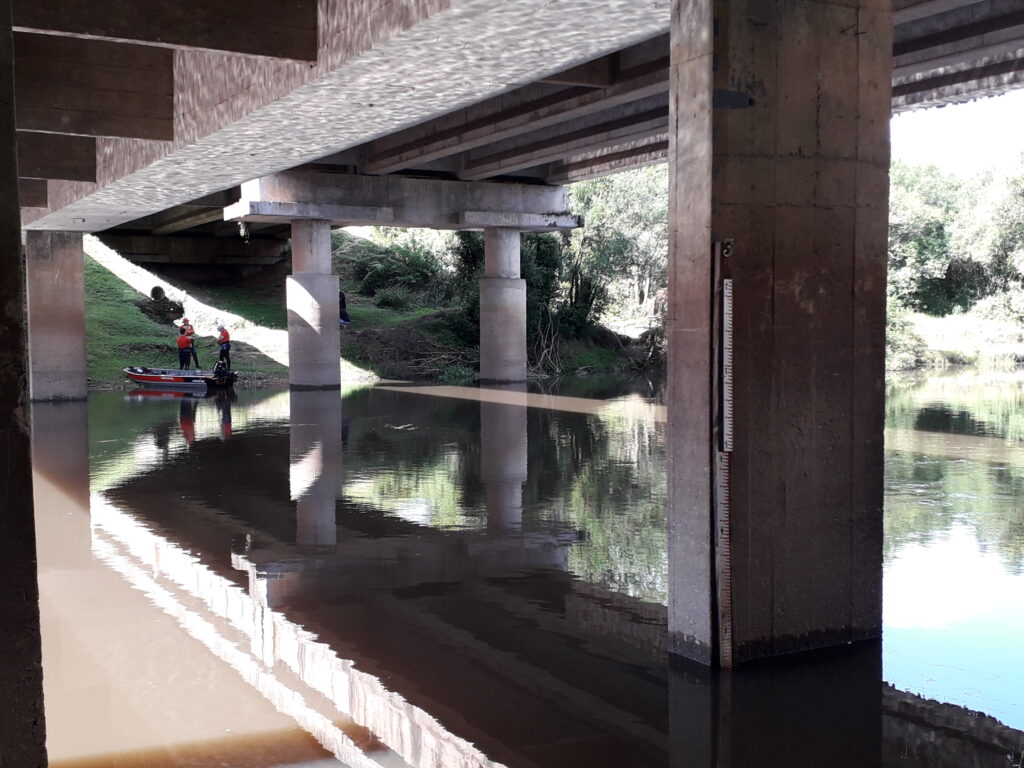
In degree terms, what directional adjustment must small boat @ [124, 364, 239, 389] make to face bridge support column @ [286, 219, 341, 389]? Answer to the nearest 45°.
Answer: approximately 135° to its left

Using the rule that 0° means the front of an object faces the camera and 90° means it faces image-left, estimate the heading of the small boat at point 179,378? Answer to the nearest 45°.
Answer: approximately 90°

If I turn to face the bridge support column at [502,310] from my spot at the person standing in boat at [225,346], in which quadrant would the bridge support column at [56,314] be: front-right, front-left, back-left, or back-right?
back-right

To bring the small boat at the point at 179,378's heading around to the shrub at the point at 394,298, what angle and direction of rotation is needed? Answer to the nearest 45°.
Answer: approximately 135° to its right

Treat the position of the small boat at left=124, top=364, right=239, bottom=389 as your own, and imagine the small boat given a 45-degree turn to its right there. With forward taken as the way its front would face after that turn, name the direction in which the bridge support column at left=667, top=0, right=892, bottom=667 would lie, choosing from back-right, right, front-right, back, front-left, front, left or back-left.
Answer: back-left

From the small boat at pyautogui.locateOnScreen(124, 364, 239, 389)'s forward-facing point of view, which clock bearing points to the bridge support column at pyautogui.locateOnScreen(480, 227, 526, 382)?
The bridge support column is roughly at 6 o'clock from the small boat.

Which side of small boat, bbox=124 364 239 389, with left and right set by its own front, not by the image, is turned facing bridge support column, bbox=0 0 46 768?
left

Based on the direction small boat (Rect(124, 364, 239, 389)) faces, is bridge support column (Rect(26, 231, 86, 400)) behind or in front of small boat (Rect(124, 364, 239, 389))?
in front
